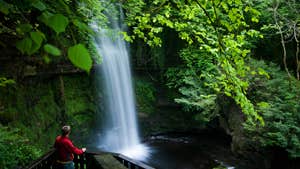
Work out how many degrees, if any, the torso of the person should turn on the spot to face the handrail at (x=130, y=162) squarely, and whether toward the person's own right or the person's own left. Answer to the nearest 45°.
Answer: approximately 90° to the person's own right

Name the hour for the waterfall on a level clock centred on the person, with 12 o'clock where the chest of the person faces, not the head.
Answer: The waterfall is roughly at 11 o'clock from the person.

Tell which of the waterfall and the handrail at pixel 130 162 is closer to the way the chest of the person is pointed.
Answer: the waterfall

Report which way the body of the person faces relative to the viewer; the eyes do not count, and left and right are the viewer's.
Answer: facing away from the viewer and to the right of the viewer
